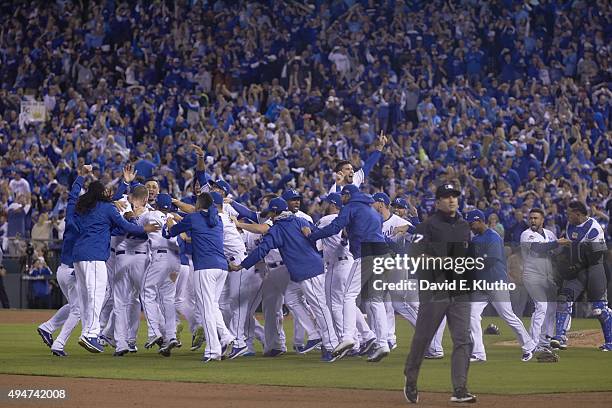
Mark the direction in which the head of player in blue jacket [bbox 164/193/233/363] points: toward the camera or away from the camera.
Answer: away from the camera

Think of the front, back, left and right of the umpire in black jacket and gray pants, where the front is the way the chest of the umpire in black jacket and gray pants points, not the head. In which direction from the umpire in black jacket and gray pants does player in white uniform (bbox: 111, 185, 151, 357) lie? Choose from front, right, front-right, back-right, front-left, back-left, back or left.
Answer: back

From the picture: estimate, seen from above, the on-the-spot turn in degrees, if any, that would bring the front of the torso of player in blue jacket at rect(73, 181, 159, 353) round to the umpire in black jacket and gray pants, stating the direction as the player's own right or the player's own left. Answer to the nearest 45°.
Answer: approximately 90° to the player's own right

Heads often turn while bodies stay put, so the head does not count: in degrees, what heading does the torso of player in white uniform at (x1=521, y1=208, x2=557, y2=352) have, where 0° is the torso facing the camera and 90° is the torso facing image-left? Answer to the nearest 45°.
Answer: approximately 0°

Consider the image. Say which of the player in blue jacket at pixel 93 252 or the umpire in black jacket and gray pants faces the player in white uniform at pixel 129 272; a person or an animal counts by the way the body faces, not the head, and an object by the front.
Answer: the player in blue jacket

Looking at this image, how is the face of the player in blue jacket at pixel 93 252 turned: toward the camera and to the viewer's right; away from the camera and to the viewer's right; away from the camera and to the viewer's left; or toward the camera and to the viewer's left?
away from the camera and to the viewer's right

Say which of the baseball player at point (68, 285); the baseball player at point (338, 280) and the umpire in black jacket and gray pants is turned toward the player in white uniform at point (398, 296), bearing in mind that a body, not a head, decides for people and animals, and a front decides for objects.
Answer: the baseball player at point (68, 285)

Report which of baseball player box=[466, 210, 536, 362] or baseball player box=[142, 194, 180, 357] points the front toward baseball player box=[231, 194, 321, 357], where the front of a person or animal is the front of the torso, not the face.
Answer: baseball player box=[466, 210, 536, 362]

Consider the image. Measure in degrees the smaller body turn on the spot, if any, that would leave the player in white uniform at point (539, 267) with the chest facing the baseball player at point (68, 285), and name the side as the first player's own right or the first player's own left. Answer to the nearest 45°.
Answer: approximately 90° to the first player's own right

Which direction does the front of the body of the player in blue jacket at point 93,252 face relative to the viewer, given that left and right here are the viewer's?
facing away from the viewer and to the right of the viewer

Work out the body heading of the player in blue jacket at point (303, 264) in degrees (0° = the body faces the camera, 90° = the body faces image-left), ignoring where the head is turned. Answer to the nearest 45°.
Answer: approximately 135°

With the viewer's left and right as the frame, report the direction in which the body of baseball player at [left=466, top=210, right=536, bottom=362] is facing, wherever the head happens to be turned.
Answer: facing to the left of the viewer

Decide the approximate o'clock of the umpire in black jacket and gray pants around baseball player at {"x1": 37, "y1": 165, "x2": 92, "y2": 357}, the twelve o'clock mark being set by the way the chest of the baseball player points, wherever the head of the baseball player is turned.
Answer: The umpire in black jacket and gray pants is roughly at 2 o'clock from the baseball player.
